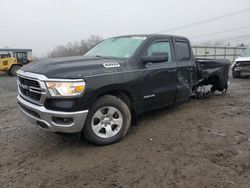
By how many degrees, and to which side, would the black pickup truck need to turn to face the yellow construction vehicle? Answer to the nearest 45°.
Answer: approximately 90° to its right

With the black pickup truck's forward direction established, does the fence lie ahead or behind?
behind
